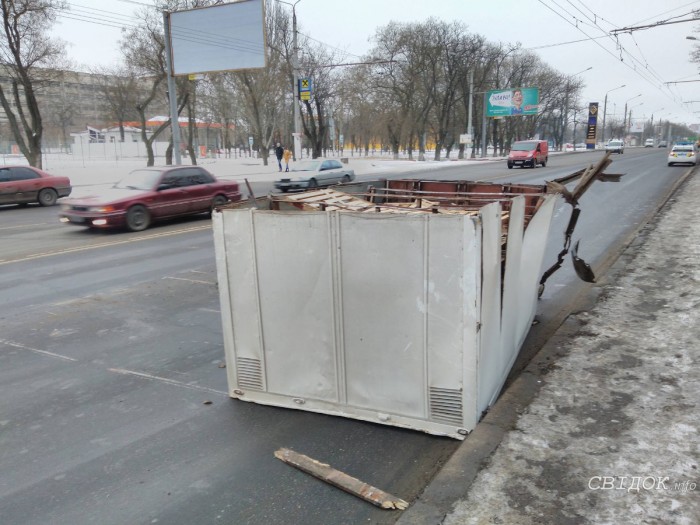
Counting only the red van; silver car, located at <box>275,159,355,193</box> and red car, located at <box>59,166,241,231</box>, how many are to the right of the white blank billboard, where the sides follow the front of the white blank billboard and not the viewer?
0

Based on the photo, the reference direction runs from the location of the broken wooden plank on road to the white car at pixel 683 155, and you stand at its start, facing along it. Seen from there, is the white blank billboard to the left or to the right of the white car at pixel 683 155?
left

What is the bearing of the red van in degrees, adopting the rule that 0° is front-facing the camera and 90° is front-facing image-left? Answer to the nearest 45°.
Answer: approximately 45°

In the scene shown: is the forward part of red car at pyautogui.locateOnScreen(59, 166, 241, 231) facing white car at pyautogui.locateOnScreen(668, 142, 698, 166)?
no

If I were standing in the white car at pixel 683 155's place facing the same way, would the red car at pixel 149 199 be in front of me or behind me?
behind

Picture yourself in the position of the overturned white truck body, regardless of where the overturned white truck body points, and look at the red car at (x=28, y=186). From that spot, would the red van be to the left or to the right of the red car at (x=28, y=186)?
right

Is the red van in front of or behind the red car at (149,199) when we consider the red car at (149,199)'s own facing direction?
behind

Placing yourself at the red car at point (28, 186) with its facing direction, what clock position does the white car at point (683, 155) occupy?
The white car is roughly at 6 o'clock from the red car.

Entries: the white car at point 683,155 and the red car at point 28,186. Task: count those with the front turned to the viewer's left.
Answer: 1

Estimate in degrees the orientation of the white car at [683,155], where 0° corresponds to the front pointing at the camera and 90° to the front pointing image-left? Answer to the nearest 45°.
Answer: approximately 180°

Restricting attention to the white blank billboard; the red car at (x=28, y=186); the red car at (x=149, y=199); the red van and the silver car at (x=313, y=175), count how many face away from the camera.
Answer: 0

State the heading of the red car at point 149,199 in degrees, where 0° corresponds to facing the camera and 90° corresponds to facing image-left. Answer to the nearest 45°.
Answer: approximately 45°
